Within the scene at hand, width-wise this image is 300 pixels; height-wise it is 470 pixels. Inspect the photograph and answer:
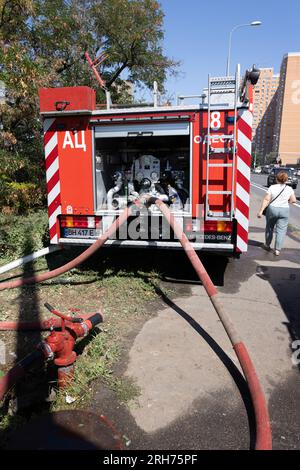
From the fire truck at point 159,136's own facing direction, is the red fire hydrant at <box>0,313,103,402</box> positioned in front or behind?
behind

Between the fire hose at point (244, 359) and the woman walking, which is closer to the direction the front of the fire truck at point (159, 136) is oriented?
the woman walking

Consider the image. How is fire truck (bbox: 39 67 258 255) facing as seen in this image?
away from the camera

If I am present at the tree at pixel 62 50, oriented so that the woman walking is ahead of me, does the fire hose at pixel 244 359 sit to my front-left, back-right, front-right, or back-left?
front-right

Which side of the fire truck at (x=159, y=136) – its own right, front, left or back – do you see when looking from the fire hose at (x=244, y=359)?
back

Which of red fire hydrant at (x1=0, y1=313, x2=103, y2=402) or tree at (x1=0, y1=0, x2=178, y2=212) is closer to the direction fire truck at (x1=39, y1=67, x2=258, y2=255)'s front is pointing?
the tree

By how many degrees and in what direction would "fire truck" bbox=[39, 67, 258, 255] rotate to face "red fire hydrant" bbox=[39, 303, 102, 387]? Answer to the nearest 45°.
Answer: approximately 180°
